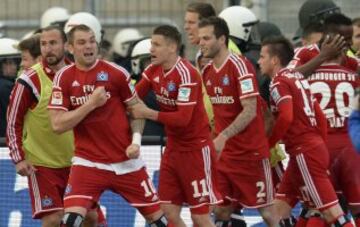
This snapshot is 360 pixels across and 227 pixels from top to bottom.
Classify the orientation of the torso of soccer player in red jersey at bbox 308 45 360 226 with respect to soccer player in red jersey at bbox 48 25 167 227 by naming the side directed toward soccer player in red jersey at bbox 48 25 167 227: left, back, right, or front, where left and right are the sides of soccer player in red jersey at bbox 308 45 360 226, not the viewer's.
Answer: left

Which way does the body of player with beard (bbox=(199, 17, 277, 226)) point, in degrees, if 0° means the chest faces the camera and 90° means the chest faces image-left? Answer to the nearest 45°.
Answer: approximately 45°

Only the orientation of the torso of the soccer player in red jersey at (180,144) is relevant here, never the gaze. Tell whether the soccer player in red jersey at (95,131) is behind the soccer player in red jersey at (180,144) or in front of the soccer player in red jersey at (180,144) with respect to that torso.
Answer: in front

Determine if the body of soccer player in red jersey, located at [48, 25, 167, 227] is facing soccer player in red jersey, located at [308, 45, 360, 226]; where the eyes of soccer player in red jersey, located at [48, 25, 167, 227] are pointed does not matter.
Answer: no

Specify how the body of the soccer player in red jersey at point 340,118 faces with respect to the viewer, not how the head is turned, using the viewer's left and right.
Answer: facing away from the viewer

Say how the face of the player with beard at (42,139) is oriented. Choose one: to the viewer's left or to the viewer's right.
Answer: to the viewer's right

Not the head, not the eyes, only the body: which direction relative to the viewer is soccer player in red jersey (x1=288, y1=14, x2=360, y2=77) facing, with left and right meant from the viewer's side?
facing the viewer and to the right of the viewer

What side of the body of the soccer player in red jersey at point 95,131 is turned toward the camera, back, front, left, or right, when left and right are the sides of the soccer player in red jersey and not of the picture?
front

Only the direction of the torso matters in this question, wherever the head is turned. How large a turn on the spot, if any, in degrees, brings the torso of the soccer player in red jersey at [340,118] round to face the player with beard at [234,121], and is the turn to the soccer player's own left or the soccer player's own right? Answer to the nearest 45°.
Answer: approximately 90° to the soccer player's own left

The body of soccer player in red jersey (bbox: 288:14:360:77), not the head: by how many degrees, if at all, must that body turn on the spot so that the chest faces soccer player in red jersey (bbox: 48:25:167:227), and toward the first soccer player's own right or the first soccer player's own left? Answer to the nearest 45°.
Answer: approximately 90° to the first soccer player's own right

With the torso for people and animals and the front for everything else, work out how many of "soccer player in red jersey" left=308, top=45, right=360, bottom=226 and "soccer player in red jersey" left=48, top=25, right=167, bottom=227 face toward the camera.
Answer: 1

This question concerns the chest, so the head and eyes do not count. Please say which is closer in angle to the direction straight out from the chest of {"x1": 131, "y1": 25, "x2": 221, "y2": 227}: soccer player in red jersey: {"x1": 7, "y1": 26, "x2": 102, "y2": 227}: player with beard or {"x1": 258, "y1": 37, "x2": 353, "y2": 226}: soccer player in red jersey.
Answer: the player with beard
